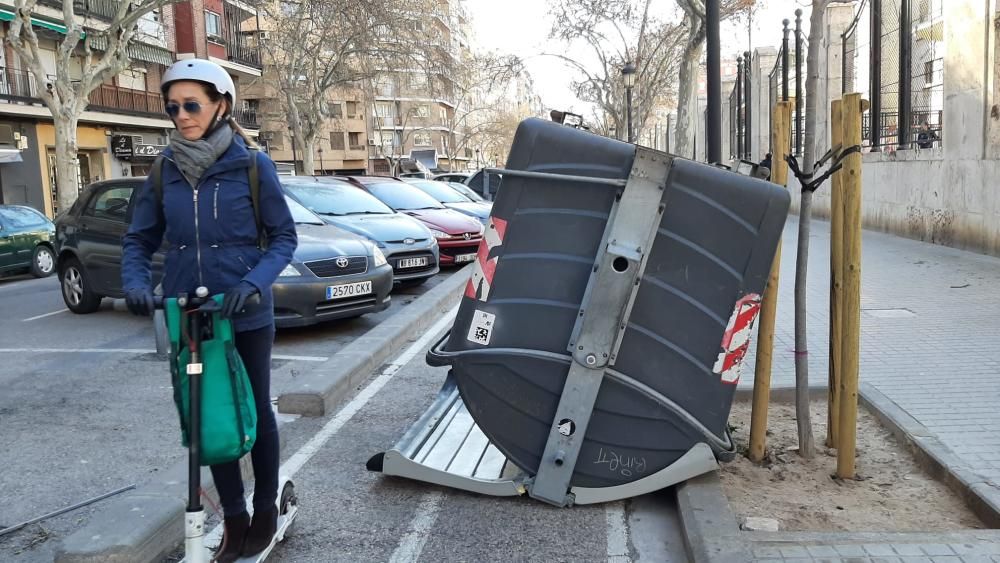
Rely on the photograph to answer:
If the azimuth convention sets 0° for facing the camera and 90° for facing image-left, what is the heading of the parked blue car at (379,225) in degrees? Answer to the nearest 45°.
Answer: approximately 315°

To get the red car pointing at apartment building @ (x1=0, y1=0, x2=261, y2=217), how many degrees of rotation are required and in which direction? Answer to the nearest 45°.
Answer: approximately 180°

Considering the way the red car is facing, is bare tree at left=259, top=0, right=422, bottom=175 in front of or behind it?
behind

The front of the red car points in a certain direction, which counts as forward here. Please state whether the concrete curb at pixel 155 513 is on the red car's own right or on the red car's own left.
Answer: on the red car's own right

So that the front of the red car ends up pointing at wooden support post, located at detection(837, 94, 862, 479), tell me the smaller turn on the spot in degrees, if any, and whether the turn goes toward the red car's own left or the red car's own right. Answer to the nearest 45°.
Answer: approximately 45° to the red car's own right

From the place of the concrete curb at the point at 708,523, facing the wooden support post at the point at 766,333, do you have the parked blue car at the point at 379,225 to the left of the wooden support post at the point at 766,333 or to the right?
left

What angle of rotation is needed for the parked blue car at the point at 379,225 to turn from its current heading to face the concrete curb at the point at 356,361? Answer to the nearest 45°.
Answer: approximately 45° to its right

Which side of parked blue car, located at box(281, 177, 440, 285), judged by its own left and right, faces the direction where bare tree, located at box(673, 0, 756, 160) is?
left
